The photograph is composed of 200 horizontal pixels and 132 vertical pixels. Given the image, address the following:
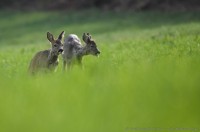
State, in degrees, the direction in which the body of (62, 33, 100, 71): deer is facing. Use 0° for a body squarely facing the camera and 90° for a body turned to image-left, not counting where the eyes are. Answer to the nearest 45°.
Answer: approximately 270°

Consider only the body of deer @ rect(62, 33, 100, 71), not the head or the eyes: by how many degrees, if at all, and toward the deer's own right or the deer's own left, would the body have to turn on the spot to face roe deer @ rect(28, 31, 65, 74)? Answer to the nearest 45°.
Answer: approximately 135° to the deer's own right
